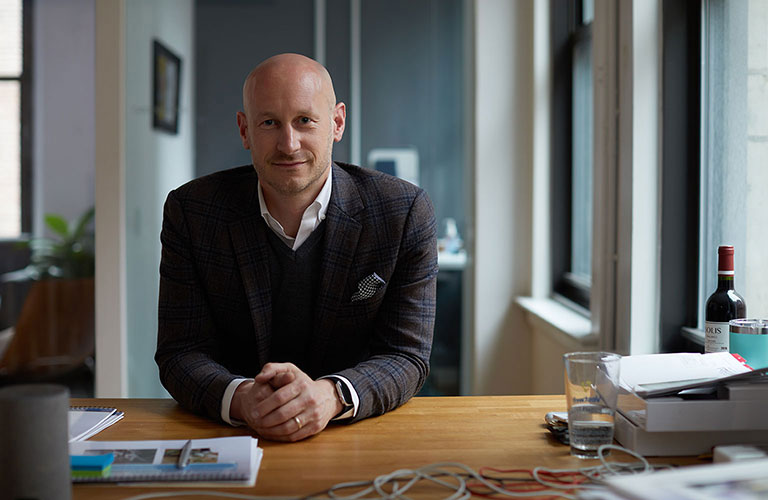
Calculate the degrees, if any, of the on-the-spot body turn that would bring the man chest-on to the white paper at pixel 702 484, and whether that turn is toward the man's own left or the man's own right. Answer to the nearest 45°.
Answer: approximately 45° to the man's own left

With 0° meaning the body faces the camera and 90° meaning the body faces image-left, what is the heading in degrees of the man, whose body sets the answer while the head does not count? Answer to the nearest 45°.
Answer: approximately 0°

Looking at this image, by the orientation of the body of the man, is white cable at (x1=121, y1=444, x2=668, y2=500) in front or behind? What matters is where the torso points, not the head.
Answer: in front

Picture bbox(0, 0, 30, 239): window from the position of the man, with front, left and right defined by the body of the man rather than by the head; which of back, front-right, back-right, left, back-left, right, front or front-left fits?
back-right

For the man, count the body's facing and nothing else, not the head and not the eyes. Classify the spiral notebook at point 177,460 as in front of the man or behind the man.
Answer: in front

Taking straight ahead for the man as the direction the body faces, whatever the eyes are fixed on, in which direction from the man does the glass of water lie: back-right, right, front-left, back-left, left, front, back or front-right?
front-left

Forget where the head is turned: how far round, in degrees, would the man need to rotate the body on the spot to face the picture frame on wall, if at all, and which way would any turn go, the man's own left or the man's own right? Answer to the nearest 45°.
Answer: approximately 180°

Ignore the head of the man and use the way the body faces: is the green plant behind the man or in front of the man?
behind

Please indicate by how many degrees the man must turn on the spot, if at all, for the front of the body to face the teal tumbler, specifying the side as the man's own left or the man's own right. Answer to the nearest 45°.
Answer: approximately 45° to the man's own left

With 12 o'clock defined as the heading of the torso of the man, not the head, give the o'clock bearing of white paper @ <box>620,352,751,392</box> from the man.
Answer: The white paper is roughly at 10 o'clock from the man.

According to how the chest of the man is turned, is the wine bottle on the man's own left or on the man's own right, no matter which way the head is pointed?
on the man's own left

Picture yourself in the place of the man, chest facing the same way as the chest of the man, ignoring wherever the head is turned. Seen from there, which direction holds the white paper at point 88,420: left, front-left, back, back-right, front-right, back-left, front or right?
front-right
